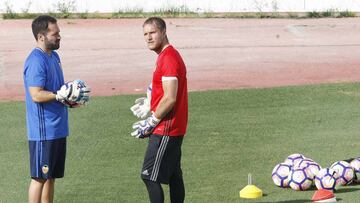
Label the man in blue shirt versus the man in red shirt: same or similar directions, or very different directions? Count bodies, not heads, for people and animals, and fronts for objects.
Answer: very different directions

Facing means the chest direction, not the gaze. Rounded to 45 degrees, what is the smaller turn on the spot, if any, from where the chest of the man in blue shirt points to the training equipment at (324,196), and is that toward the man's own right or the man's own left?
0° — they already face it

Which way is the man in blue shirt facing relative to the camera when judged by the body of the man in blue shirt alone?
to the viewer's right
